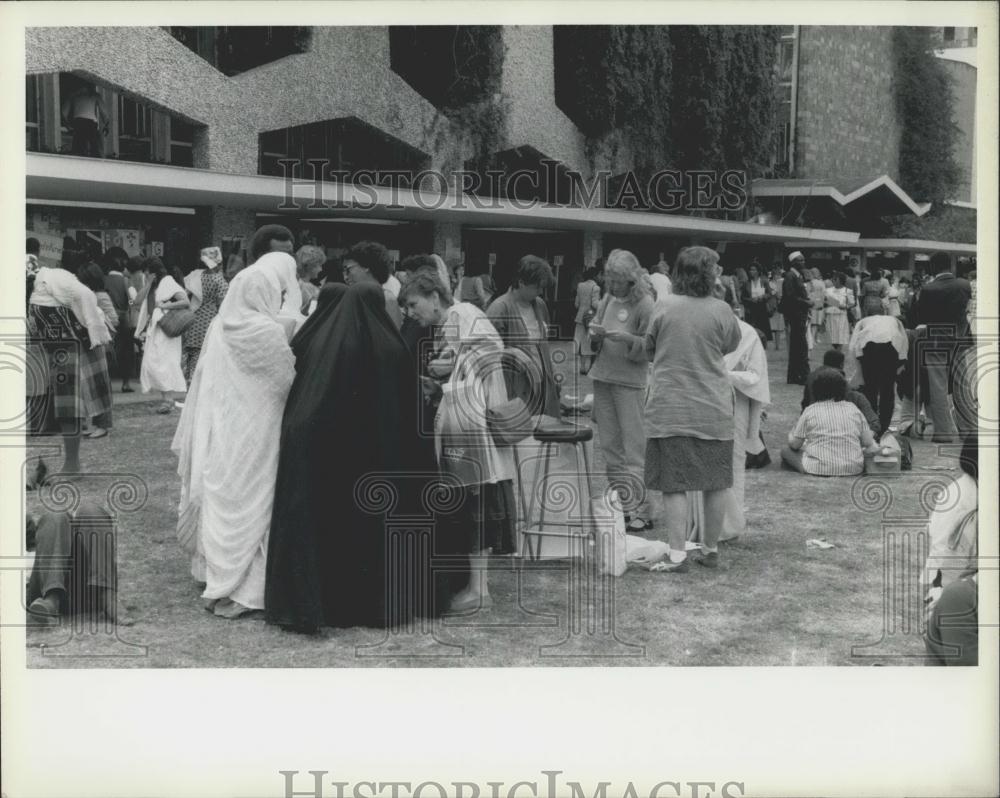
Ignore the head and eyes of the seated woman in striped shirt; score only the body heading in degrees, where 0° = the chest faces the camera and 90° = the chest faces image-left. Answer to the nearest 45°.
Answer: approximately 180°

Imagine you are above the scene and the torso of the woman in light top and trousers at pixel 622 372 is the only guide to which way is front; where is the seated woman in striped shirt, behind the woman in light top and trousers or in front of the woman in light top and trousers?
behind

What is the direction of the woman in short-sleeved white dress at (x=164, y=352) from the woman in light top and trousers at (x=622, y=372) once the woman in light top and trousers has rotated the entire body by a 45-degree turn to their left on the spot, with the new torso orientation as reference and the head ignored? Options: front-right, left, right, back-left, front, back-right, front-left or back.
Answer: back-right

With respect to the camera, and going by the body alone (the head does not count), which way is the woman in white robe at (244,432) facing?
to the viewer's right

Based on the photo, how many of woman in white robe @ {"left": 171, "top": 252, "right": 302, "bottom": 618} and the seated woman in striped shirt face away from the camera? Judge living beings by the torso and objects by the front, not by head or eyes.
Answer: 1

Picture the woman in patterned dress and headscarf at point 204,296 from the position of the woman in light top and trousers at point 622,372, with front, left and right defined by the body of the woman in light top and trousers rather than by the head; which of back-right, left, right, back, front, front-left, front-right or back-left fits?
right

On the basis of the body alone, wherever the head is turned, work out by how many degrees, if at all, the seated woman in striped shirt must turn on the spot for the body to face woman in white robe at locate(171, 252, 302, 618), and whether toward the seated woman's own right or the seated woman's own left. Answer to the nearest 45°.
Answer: approximately 135° to the seated woman's own left

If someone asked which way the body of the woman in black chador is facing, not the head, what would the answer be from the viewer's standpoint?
away from the camera

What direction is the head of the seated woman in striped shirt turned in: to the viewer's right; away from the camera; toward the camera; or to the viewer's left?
away from the camera

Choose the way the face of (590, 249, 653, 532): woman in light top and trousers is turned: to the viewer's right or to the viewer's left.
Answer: to the viewer's left

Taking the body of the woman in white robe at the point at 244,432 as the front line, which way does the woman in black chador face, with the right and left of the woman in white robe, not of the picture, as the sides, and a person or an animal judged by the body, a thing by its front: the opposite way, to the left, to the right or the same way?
to the left
